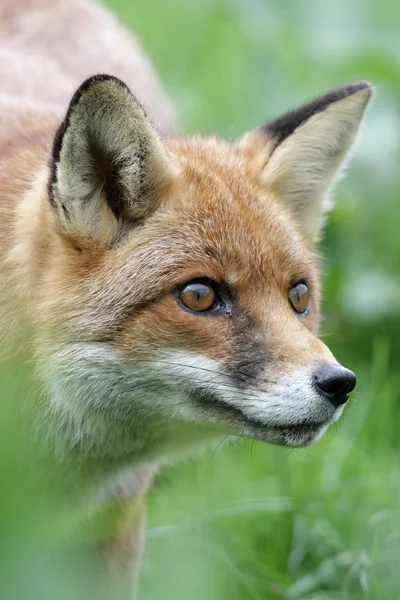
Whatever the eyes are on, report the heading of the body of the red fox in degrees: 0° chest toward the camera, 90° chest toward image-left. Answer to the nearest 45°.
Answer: approximately 315°
